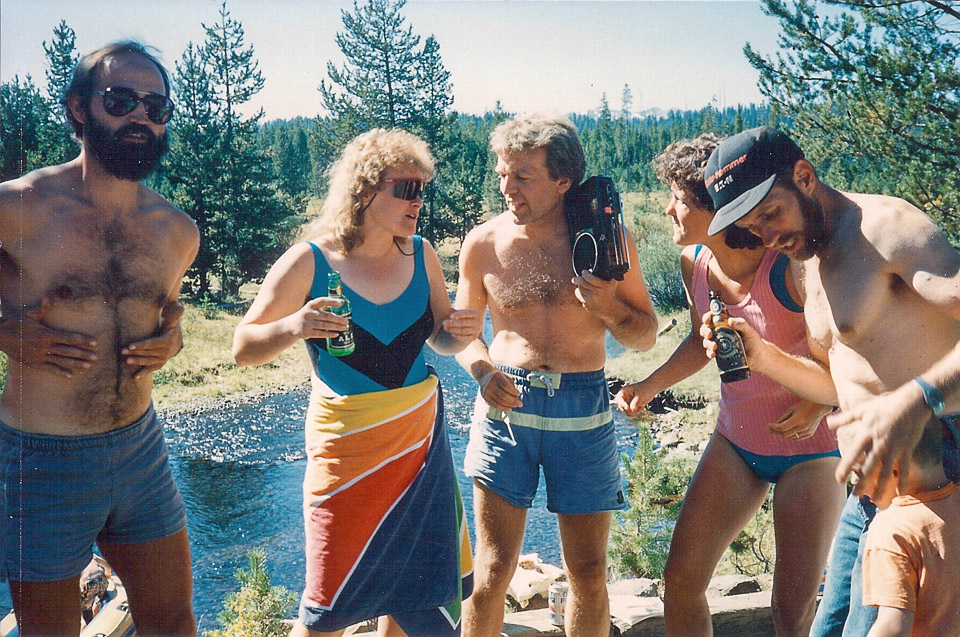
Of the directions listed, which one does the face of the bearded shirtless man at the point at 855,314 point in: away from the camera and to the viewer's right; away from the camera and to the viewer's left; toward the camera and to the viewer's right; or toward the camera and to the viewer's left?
toward the camera and to the viewer's left

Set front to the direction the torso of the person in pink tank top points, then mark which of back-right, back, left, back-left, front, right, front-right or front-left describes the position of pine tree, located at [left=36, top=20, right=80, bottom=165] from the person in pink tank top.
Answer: front-right

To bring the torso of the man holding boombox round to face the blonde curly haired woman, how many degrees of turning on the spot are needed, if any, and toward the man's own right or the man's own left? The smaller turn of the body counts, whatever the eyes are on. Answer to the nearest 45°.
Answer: approximately 45° to the man's own right

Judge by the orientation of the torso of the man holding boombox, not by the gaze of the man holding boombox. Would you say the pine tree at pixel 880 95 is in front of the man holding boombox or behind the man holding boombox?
behind

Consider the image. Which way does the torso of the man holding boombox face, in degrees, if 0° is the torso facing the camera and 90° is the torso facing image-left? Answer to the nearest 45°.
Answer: approximately 0°

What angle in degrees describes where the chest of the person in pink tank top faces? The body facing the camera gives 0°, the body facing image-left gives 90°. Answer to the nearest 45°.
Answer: approximately 45°

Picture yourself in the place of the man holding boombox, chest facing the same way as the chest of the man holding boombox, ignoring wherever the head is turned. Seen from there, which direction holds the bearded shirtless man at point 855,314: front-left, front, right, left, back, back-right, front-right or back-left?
front-left

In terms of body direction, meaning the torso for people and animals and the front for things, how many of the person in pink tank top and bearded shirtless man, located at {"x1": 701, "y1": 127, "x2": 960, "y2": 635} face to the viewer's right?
0

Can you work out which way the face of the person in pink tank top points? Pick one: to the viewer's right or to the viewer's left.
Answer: to the viewer's left

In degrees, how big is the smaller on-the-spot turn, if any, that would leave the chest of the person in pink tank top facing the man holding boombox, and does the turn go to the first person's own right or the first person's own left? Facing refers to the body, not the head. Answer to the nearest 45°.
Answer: approximately 45° to the first person's own right

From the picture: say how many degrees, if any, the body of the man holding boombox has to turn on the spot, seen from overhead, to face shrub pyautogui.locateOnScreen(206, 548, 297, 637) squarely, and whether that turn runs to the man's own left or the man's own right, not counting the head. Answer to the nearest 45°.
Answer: approximately 135° to the man's own right
